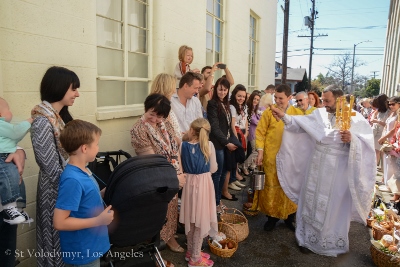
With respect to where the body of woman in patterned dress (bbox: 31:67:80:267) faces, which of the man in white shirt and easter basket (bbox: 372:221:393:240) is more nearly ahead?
the easter basket

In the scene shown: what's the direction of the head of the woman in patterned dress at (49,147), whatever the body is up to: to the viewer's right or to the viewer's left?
to the viewer's right

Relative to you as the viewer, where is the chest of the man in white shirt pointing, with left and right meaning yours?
facing the viewer and to the right of the viewer

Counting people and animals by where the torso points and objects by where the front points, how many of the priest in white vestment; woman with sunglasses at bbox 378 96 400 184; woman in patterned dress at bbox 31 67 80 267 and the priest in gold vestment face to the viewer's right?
1

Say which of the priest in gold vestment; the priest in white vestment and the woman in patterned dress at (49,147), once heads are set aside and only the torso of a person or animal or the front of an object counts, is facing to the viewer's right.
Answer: the woman in patterned dress

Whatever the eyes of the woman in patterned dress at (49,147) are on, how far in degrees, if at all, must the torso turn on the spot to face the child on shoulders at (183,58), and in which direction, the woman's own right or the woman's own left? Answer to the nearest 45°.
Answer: approximately 45° to the woman's own left

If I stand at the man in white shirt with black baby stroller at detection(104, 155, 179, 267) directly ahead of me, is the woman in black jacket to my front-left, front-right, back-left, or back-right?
back-left

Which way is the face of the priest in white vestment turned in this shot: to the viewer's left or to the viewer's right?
to the viewer's left

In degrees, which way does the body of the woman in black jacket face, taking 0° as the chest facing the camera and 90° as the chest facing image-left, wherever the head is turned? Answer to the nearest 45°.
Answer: approximately 315°

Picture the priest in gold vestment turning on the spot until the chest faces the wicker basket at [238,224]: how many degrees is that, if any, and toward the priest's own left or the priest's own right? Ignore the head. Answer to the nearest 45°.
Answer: approximately 45° to the priest's own right

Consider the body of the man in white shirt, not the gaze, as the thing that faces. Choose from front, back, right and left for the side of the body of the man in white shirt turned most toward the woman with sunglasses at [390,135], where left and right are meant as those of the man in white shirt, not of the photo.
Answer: left

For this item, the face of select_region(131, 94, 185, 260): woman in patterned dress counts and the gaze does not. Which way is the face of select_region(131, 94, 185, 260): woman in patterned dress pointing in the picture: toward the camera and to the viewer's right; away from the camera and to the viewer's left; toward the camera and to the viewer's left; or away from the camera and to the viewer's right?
toward the camera and to the viewer's left
